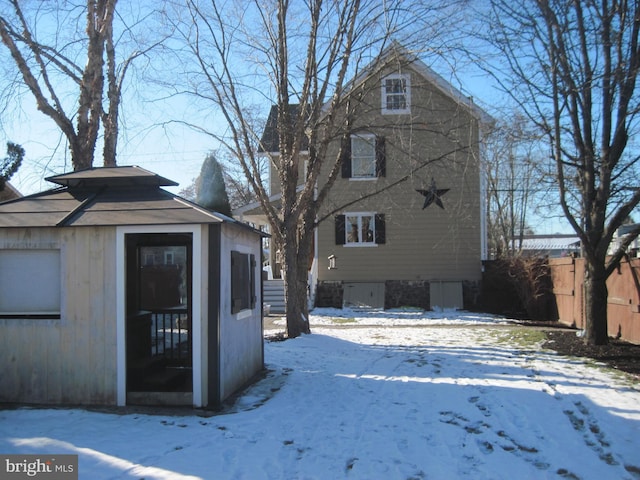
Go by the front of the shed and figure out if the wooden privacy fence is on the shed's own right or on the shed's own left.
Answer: on the shed's own left

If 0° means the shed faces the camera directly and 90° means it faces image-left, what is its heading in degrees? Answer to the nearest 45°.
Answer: approximately 0°

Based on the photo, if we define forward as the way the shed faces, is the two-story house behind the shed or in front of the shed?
behind
